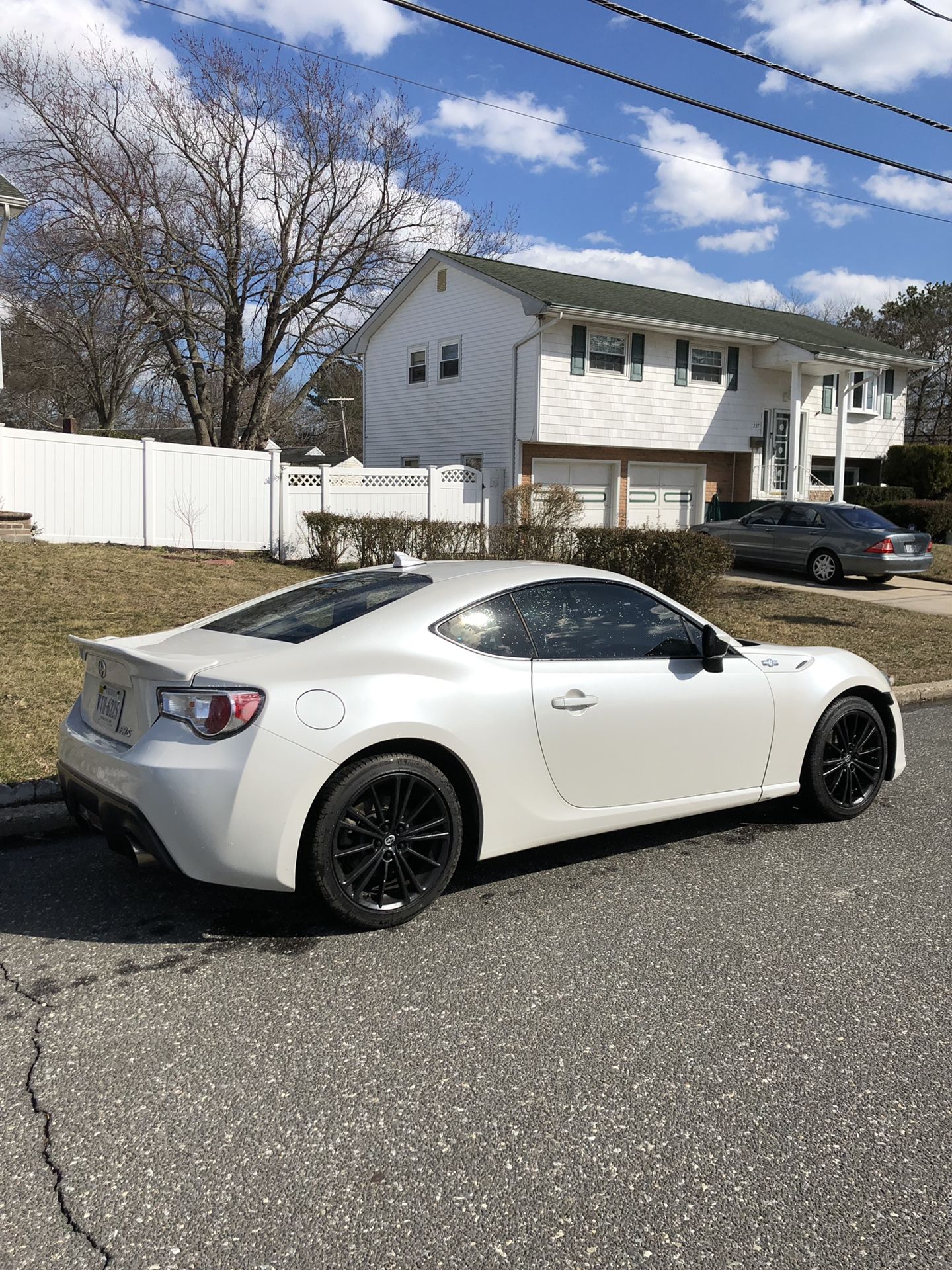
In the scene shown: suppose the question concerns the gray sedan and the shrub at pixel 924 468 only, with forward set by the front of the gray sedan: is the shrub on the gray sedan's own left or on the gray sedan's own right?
on the gray sedan's own right

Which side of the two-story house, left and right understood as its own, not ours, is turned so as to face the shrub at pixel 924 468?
left

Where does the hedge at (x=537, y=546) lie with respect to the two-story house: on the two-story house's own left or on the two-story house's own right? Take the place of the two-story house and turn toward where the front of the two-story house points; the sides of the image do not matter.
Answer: on the two-story house's own right

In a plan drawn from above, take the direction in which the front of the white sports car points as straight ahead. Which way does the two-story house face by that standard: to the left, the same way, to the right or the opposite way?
to the right

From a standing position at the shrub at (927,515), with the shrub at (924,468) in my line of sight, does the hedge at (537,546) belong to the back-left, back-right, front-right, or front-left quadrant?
back-left

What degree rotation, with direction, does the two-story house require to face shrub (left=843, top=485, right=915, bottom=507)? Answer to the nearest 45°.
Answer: approximately 90° to its left

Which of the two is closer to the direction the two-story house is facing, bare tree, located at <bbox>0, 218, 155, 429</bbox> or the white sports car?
the white sports car

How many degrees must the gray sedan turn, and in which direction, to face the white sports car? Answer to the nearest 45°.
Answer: approximately 135° to its left

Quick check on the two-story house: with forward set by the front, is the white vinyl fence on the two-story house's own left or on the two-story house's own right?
on the two-story house's own right

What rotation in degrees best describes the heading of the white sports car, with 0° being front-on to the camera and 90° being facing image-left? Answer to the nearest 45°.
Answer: approximately 225°
